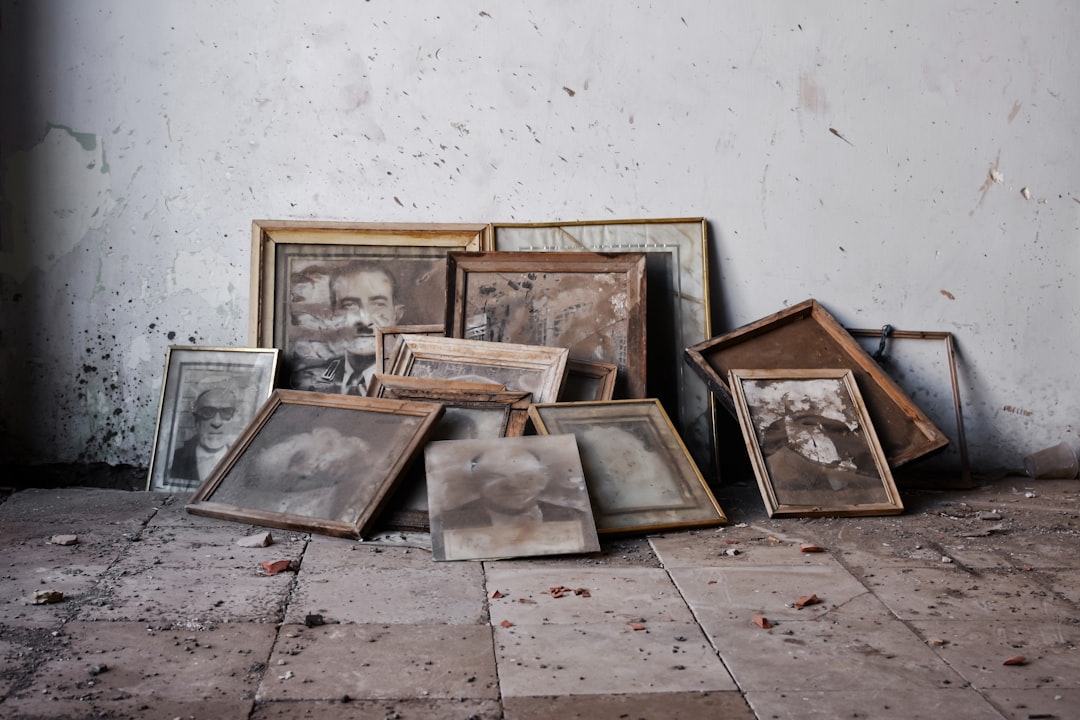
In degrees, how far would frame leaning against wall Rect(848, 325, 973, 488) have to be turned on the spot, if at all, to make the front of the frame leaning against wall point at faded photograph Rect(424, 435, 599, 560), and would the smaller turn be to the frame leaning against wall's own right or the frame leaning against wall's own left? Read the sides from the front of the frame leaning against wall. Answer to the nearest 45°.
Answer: approximately 45° to the frame leaning against wall's own right

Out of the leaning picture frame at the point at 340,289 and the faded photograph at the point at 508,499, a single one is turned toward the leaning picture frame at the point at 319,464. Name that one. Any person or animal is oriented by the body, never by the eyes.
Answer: the leaning picture frame at the point at 340,289

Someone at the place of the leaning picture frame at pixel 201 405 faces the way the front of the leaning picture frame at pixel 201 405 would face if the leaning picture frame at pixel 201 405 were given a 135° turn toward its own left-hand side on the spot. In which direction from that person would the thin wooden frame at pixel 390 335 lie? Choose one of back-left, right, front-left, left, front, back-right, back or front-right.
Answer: front-right

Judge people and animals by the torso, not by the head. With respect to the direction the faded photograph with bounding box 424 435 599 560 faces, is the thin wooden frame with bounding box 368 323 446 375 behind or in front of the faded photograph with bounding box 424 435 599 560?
behind

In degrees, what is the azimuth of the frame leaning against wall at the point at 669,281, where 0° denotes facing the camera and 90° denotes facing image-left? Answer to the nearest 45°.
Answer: approximately 0°
